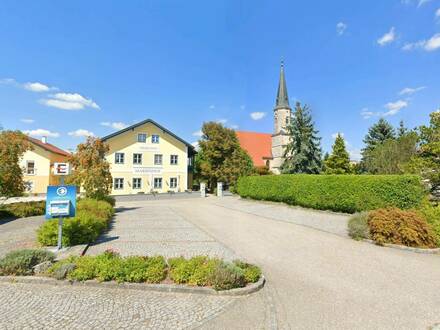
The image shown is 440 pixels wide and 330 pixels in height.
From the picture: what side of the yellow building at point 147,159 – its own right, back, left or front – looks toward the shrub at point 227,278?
front

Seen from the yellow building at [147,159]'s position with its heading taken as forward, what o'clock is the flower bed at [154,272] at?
The flower bed is roughly at 12 o'clock from the yellow building.

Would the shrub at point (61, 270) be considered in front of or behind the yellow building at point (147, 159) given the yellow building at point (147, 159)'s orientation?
in front

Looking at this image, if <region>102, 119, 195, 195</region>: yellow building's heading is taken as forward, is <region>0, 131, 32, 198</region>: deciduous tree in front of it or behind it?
in front

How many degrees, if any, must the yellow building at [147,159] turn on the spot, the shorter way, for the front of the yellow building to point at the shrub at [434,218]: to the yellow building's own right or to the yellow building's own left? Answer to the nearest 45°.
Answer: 0° — it already faces it

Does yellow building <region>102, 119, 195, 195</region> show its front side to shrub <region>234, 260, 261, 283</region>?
yes

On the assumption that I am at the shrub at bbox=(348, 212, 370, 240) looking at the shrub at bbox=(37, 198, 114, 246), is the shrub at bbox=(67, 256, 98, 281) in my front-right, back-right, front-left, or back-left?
front-left

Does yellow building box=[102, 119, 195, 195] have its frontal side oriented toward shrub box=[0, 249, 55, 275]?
yes

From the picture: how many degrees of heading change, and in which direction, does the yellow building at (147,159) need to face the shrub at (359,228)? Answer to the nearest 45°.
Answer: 0° — it already faces it

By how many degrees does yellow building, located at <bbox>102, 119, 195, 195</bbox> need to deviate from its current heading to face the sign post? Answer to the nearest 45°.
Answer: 0° — it already faces it

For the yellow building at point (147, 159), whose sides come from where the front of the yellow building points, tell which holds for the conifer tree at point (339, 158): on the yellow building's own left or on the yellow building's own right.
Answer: on the yellow building's own left

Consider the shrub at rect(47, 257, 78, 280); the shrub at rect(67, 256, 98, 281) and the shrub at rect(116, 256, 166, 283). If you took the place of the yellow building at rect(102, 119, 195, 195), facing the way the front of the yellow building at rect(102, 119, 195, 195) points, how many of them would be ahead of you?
3

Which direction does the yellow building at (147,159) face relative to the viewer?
toward the camera

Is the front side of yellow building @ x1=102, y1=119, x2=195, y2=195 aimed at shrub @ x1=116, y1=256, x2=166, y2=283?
yes
